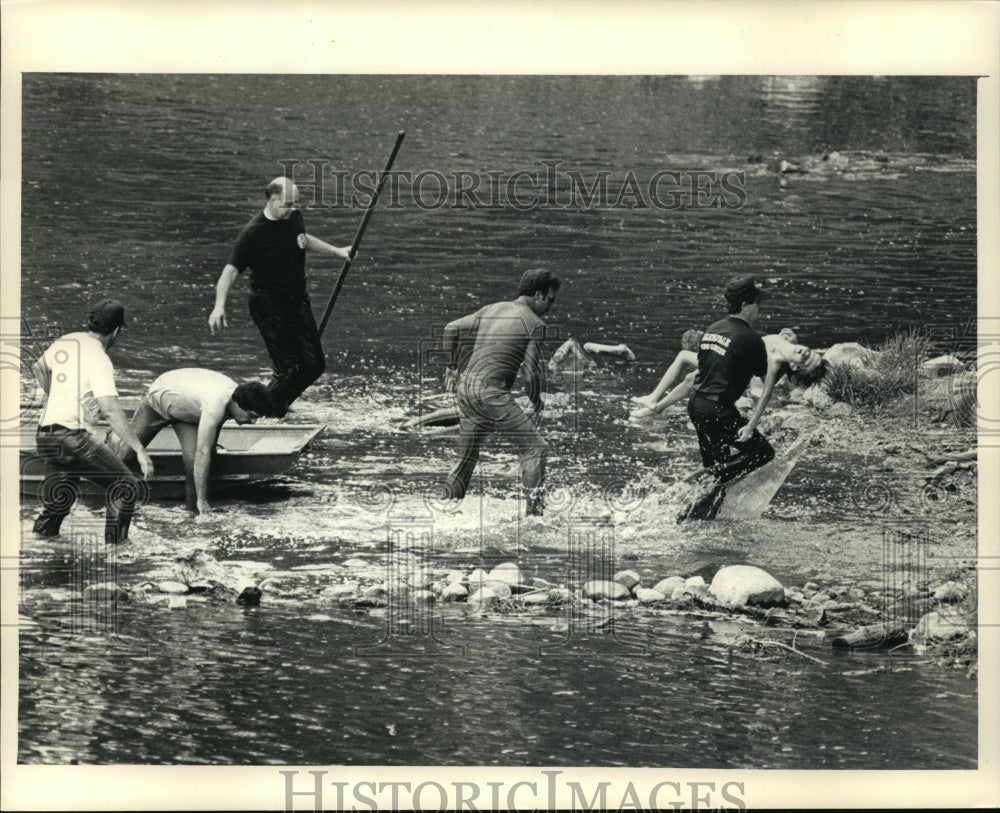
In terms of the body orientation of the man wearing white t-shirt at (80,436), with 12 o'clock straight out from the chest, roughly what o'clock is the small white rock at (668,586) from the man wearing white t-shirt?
The small white rock is roughly at 2 o'clock from the man wearing white t-shirt.

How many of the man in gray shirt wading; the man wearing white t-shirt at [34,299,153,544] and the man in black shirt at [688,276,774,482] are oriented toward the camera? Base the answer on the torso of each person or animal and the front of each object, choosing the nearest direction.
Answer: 0

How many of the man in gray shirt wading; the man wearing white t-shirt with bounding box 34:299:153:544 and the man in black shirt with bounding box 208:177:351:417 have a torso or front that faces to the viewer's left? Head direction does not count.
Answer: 0

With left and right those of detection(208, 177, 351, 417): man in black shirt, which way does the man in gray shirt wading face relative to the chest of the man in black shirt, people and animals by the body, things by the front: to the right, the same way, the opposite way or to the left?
to the left

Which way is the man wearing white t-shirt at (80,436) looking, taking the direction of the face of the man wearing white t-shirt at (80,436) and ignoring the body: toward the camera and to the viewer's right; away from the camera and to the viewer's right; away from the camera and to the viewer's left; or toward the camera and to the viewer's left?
away from the camera and to the viewer's right

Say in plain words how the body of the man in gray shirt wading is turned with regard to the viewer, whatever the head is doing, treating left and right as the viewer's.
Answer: facing away from the viewer and to the right of the viewer

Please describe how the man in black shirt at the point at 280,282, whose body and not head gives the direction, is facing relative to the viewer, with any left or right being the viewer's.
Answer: facing the viewer and to the right of the viewer

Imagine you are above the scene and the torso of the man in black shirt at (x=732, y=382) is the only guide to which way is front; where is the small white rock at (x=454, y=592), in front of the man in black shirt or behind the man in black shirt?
behind

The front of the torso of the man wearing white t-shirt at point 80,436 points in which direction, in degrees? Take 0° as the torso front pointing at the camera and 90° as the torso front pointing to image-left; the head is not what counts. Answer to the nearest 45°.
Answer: approximately 225°

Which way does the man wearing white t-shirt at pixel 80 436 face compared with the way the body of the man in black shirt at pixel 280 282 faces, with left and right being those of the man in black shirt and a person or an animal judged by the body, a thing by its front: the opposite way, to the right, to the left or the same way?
to the left

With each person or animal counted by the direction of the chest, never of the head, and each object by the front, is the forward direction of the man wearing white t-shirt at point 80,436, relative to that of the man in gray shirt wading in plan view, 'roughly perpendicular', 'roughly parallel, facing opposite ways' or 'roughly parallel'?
roughly parallel

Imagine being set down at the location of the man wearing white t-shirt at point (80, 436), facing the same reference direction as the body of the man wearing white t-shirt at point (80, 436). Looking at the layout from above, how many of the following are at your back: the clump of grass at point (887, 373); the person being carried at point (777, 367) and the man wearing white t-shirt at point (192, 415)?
0

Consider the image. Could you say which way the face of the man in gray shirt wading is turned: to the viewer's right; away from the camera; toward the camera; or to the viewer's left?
to the viewer's right

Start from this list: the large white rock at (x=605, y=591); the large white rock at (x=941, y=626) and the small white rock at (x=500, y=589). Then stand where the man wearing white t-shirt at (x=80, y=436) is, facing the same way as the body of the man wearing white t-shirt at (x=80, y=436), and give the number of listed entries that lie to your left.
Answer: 0
